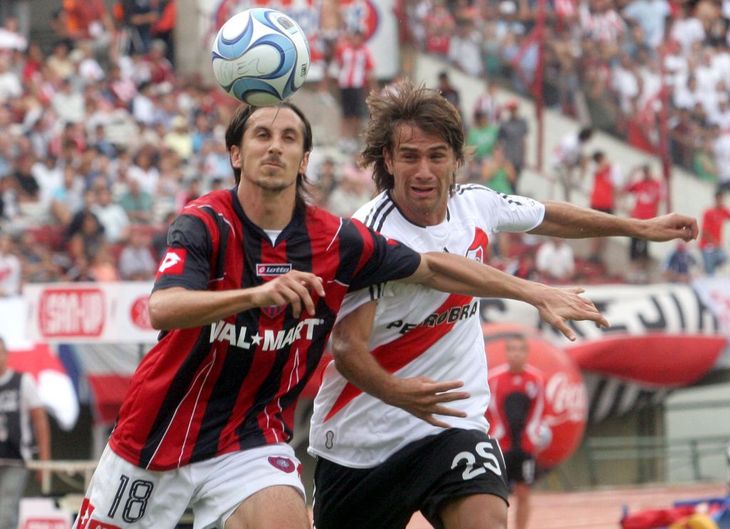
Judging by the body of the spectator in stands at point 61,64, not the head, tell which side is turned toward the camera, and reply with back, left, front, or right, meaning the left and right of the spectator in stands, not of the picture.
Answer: front

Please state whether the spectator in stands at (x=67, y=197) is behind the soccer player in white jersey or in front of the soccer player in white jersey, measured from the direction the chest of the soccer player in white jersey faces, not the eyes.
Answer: behind

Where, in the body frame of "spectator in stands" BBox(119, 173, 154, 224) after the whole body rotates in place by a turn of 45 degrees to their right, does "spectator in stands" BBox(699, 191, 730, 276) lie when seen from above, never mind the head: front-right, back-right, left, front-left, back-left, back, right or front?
back-left

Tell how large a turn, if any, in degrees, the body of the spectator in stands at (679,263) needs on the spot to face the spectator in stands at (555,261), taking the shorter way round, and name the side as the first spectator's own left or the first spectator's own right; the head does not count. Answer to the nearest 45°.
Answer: approximately 45° to the first spectator's own right

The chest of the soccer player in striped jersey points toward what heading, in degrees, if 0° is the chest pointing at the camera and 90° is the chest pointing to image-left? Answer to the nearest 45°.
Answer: approximately 0°

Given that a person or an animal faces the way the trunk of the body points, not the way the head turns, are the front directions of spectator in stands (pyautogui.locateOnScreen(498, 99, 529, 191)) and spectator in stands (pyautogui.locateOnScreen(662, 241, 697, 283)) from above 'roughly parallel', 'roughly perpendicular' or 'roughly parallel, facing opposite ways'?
roughly parallel

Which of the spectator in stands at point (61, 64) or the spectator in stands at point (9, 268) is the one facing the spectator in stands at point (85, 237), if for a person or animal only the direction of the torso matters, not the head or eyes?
the spectator in stands at point (61, 64)

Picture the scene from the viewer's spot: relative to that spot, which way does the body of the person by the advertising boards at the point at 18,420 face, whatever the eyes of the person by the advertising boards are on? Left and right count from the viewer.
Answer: facing the viewer

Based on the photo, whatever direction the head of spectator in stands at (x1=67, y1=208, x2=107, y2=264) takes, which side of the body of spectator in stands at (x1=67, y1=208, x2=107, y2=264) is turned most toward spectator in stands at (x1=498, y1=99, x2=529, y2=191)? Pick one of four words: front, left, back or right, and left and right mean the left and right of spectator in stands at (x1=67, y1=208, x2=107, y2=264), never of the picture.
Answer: left

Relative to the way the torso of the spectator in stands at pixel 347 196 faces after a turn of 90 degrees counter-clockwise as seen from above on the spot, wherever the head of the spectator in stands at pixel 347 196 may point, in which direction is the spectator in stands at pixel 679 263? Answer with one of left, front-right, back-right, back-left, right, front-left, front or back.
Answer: front

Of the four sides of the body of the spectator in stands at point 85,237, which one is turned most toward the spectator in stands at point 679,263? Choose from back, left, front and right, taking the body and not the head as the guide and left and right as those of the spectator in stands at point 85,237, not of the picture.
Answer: left

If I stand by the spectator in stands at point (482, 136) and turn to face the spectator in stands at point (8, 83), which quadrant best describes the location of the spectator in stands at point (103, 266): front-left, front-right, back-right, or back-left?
front-left

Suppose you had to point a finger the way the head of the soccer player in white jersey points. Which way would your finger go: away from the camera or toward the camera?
toward the camera

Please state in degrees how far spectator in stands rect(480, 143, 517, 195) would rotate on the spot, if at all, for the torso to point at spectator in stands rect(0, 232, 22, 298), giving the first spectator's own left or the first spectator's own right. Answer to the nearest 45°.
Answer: approximately 45° to the first spectator's own right

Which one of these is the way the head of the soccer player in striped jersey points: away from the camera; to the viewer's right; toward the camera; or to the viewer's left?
toward the camera

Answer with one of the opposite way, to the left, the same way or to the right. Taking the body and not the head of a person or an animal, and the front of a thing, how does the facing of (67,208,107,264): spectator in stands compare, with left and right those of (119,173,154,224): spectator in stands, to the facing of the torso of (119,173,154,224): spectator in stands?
the same way

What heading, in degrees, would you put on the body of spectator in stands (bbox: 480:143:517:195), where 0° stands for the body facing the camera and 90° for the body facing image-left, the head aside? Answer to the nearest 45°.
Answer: approximately 0°

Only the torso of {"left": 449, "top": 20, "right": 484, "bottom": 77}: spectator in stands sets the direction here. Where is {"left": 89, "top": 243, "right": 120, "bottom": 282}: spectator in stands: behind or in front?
in front
